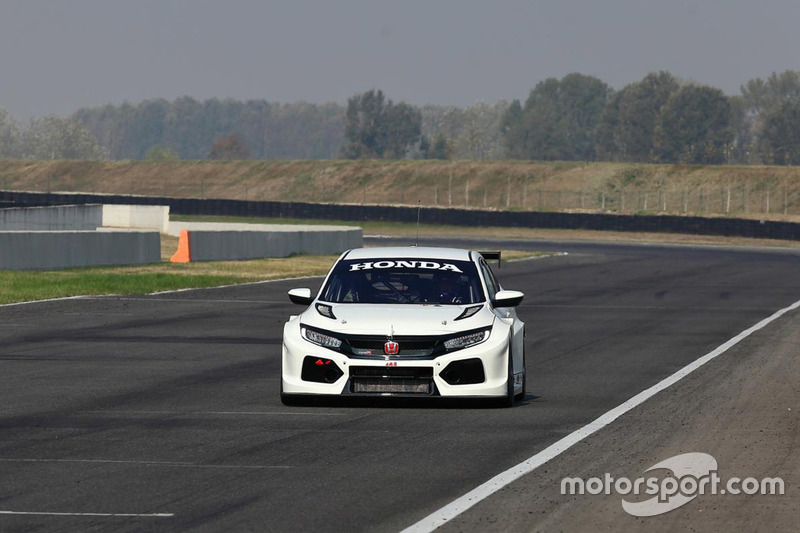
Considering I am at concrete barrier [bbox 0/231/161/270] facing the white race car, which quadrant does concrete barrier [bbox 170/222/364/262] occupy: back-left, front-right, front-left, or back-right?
back-left

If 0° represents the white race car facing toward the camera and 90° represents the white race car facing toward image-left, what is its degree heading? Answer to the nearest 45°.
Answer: approximately 0°

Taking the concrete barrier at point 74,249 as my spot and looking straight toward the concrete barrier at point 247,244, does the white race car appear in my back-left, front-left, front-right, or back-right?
back-right

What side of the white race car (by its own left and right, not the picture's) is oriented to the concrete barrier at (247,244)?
back
